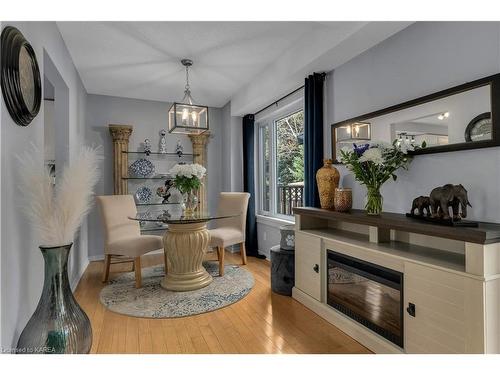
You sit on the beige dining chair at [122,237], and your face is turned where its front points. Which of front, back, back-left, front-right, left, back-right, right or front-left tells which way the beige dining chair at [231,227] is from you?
front-left

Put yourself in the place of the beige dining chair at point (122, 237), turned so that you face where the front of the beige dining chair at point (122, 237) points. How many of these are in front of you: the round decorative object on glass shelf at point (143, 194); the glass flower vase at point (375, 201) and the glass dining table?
2

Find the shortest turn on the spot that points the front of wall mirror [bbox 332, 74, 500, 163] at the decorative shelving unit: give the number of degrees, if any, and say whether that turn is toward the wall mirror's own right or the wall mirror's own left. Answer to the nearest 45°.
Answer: approximately 45° to the wall mirror's own right

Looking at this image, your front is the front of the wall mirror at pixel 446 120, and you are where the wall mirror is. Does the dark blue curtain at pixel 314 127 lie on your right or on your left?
on your right

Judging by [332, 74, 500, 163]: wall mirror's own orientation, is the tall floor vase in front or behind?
in front

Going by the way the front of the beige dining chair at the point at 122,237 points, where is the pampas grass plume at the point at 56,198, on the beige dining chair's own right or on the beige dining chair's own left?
on the beige dining chair's own right

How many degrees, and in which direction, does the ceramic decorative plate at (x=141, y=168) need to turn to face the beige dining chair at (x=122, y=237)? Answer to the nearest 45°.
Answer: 0° — it already faces it

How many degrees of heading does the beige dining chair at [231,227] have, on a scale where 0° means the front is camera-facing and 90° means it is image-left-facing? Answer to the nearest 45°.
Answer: approximately 45°

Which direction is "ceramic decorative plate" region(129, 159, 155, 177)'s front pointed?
toward the camera

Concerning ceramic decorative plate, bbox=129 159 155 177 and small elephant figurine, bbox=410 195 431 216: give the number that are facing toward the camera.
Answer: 1

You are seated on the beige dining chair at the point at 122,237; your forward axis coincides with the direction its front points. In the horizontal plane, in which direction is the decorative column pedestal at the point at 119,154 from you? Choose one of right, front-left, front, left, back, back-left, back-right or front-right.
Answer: back-left

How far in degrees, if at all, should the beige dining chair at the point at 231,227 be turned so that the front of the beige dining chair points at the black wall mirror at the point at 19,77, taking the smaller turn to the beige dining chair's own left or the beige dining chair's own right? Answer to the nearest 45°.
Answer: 0° — it already faces it

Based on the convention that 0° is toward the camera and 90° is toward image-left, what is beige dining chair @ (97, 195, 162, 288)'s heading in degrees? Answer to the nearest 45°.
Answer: approximately 315°

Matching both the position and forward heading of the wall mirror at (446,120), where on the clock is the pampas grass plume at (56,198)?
The pampas grass plume is roughly at 12 o'clock from the wall mirror.

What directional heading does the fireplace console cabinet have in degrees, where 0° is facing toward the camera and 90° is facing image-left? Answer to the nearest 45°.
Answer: approximately 45°

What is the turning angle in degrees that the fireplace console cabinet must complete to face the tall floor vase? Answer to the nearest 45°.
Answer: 0° — it already faces it

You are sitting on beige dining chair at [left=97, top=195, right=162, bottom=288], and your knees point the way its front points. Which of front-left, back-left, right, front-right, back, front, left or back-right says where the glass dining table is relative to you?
front
